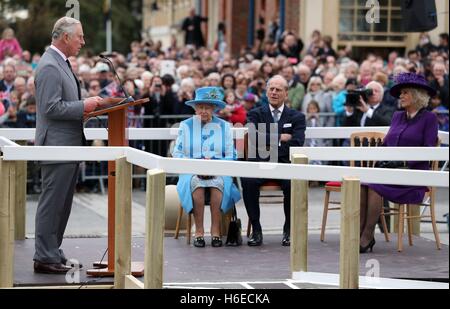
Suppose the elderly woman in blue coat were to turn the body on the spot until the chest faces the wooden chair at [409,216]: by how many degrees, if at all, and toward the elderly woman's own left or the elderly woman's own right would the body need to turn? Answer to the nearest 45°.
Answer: approximately 90° to the elderly woman's own left

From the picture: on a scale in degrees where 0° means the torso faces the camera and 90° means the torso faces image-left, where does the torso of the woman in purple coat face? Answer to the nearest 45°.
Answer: approximately 45°

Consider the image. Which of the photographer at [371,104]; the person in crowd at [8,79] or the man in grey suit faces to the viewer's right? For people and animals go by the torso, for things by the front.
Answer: the man in grey suit

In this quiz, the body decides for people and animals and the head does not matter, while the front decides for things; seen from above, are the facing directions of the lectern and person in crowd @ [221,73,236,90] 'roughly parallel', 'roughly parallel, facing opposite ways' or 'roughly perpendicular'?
roughly perpendicular

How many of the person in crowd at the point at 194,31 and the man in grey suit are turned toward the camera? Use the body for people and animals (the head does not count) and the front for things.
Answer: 1

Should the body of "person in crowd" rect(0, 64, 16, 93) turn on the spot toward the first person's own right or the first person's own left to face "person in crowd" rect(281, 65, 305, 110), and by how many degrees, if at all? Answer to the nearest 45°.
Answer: approximately 90° to the first person's own left

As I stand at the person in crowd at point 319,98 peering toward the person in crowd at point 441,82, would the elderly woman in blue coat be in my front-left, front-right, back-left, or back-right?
back-right
